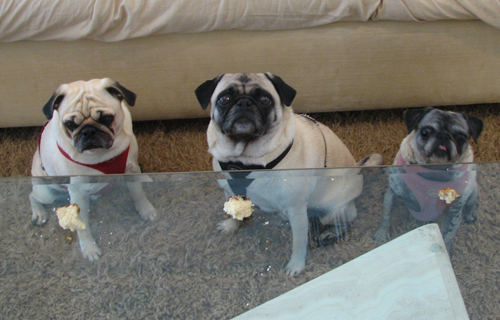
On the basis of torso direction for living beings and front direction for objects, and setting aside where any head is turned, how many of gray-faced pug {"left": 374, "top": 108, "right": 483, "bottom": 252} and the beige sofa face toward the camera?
2

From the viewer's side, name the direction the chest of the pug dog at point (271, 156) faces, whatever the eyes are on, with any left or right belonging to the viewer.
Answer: facing the viewer and to the left of the viewer

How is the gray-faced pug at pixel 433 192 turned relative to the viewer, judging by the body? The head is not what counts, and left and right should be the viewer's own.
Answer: facing the viewer

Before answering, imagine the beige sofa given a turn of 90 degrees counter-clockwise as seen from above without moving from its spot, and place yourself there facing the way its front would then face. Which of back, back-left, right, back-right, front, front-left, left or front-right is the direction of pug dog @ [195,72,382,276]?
right

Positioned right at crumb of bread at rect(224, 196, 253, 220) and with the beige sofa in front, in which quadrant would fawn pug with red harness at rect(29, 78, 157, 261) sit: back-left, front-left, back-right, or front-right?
front-left

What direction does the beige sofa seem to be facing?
toward the camera

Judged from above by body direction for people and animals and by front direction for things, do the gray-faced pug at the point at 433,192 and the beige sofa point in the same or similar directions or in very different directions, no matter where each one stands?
same or similar directions

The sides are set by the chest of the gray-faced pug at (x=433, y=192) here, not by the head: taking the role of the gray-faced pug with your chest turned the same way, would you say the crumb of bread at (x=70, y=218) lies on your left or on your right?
on your right

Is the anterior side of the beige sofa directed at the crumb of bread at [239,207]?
yes
